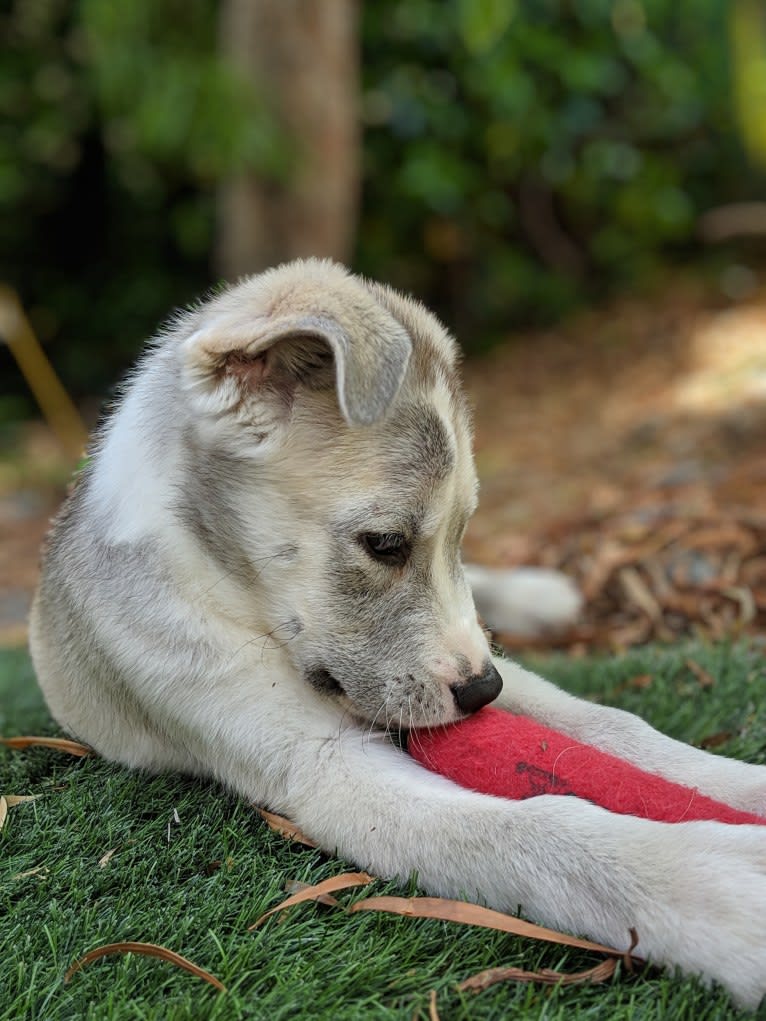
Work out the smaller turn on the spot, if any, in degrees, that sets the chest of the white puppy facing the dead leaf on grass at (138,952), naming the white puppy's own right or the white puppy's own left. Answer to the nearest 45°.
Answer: approximately 45° to the white puppy's own right

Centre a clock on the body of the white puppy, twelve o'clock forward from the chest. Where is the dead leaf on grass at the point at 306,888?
The dead leaf on grass is roughly at 1 o'clock from the white puppy.

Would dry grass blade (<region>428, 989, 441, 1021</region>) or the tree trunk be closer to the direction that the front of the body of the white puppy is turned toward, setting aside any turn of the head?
the dry grass blade

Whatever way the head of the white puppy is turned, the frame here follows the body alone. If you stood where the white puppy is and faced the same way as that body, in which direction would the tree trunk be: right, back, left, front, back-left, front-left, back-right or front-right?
back-left

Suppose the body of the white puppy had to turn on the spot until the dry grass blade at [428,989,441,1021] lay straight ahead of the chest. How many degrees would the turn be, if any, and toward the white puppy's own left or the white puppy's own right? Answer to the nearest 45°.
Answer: approximately 45° to the white puppy's own right

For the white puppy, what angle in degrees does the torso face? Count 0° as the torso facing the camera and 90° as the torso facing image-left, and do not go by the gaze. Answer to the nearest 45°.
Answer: approximately 315°

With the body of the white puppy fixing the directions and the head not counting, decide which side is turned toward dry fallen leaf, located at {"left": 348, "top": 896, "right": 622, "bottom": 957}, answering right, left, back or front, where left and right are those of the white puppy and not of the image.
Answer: front

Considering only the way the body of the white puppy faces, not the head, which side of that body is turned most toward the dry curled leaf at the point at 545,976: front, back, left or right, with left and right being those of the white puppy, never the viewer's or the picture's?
front
